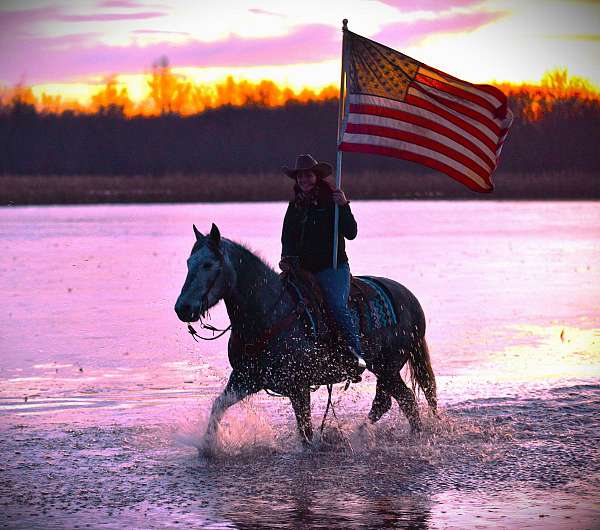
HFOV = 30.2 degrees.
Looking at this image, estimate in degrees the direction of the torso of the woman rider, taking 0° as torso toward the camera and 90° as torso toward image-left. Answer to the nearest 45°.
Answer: approximately 45°
